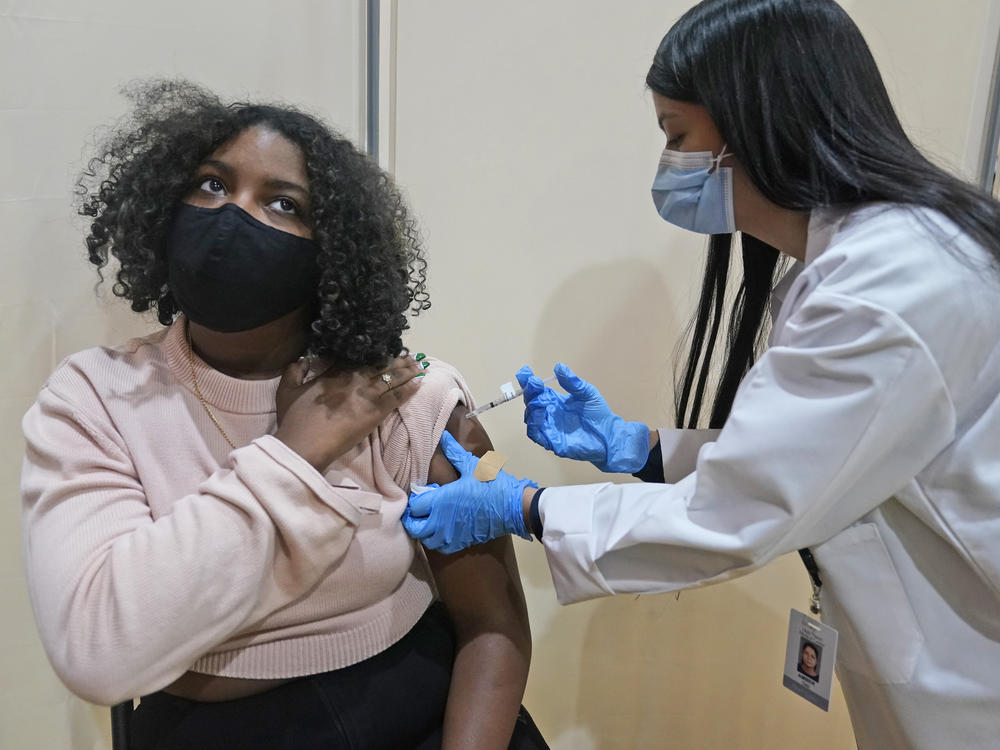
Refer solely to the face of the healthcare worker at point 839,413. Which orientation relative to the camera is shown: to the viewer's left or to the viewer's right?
to the viewer's left

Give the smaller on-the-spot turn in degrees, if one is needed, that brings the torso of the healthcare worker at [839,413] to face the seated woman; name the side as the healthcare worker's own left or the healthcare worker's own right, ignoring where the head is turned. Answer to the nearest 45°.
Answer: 0° — they already face them

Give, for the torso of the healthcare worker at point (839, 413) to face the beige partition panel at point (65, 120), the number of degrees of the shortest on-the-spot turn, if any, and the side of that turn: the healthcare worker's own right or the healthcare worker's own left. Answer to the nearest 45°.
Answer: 0° — they already face it

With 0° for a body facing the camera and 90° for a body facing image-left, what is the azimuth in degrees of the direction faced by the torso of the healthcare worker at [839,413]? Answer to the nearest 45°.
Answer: approximately 90°
